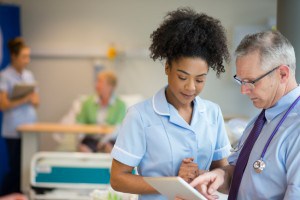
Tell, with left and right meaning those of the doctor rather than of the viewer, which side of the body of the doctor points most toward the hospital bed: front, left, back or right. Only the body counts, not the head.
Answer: right

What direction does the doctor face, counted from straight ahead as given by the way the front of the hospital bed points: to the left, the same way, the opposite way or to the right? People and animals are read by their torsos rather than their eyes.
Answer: to the right

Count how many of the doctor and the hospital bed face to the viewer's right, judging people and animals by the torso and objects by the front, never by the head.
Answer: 0

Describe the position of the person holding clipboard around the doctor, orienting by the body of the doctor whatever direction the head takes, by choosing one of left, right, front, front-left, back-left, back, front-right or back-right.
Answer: right

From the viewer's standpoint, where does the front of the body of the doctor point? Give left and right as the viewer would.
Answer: facing the viewer and to the left of the viewer

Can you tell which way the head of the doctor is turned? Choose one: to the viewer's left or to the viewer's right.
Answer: to the viewer's left

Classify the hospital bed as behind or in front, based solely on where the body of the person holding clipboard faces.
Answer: in front

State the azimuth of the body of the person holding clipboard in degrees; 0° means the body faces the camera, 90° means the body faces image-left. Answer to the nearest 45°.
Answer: approximately 315°

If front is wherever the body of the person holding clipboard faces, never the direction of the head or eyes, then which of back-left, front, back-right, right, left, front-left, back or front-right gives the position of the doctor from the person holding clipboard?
front-right
